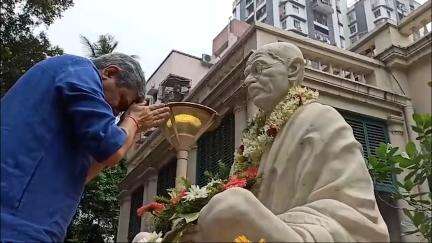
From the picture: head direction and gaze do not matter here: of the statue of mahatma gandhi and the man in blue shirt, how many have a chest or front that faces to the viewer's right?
1

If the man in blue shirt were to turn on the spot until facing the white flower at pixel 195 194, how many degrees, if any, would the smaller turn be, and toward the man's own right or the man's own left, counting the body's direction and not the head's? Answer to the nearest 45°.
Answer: approximately 45° to the man's own left

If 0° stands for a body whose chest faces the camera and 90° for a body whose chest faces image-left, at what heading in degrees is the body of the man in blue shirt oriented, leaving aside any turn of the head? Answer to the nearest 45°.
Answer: approximately 270°

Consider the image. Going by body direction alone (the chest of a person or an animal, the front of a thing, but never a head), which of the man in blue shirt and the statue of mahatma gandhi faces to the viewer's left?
the statue of mahatma gandhi

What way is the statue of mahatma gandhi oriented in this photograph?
to the viewer's left

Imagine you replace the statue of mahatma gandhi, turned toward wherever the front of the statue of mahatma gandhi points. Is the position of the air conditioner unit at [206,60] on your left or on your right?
on your right

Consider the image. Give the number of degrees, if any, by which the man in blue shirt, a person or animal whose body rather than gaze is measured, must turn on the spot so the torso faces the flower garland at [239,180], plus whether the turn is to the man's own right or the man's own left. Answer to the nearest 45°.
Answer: approximately 45° to the man's own left

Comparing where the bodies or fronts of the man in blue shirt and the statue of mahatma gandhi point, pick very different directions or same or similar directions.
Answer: very different directions
